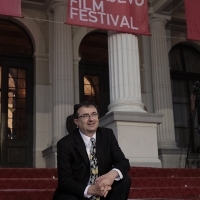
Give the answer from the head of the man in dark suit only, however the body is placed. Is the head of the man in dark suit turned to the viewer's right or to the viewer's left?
to the viewer's right

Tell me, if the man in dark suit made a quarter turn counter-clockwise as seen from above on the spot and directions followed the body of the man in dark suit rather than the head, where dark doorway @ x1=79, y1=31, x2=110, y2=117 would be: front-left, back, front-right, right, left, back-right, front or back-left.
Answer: front-left

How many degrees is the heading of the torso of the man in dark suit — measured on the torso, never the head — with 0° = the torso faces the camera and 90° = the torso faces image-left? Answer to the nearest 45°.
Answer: approximately 315°

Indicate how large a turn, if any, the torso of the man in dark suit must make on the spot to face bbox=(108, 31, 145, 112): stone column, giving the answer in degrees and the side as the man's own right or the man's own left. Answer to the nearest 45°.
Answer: approximately 135° to the man's own left

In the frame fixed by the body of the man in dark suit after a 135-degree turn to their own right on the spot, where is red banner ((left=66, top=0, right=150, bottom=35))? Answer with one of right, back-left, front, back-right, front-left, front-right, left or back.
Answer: right

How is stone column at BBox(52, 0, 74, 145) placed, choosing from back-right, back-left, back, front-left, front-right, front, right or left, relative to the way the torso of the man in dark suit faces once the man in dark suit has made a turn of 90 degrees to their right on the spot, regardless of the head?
back-right

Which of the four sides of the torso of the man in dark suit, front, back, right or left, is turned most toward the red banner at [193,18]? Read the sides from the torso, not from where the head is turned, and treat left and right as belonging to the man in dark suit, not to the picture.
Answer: left
